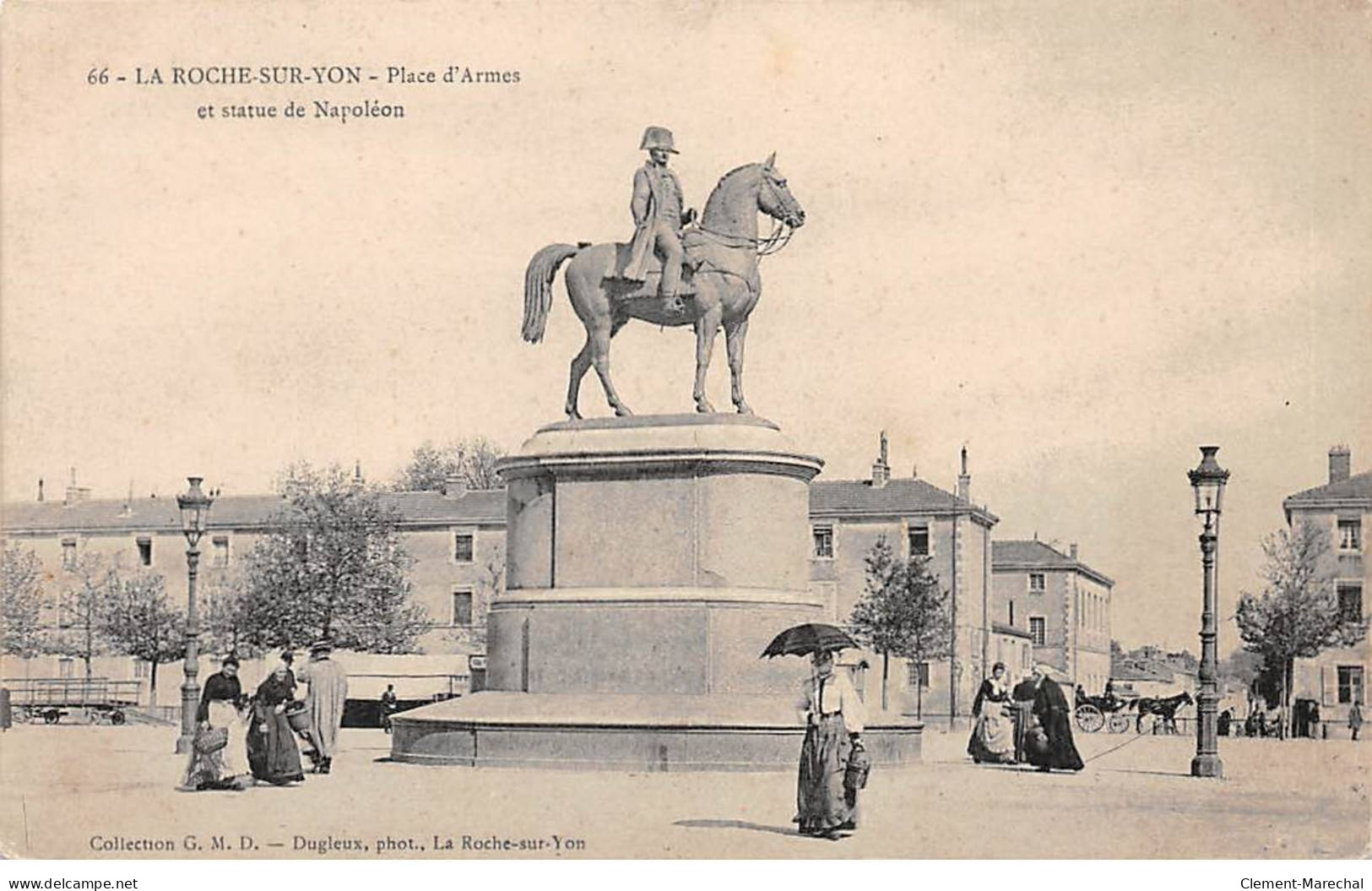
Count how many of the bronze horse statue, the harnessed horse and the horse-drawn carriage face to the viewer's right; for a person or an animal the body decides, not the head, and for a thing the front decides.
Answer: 3

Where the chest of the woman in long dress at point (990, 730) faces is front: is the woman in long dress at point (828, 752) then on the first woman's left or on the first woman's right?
on the first woman's right

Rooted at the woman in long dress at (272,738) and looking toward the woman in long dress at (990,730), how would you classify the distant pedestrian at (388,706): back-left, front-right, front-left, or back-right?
front-left

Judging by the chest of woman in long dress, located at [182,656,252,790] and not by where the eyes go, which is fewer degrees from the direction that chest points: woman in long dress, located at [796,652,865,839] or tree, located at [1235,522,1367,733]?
the woman in long dress

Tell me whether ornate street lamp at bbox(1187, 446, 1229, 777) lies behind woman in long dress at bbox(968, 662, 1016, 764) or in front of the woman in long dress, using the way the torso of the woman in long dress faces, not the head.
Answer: in front

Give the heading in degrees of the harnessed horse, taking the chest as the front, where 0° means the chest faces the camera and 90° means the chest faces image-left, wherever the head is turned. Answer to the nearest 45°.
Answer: approximately 270°

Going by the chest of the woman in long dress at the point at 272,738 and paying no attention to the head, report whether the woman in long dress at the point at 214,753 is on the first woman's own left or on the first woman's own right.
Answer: on the first woman's own right

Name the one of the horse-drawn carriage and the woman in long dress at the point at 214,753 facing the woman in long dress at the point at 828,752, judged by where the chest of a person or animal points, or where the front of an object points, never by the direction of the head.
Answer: the woman in long dress at the point at 214,753

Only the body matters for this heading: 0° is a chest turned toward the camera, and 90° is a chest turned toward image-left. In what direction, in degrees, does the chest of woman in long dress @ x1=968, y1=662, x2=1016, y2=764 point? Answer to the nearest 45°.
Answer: approximately 315°

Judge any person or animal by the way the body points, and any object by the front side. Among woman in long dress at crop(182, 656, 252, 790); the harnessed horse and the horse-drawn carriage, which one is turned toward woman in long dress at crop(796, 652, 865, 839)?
woman in long dress at crop(182, 656, 252, 790)

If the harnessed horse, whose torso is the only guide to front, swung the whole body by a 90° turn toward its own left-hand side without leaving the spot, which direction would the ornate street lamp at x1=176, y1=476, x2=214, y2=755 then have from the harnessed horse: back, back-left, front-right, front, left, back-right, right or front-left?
back-left

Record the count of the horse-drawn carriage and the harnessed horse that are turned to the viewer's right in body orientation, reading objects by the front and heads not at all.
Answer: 2

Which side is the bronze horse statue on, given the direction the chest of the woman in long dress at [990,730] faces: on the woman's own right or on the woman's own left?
on the woman's own right
